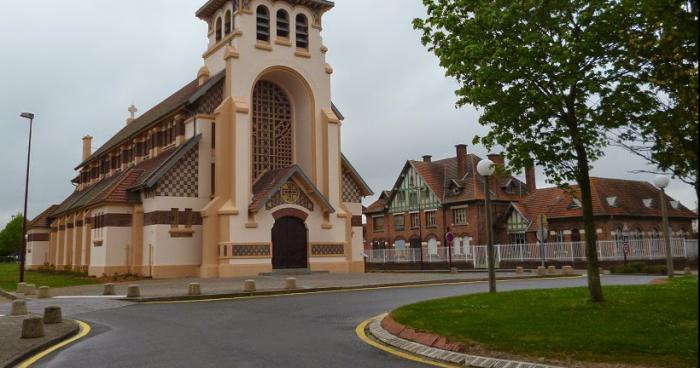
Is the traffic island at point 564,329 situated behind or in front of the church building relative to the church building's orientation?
in front

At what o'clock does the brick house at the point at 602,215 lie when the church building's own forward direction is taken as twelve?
The brick house is roughly at 10 o'clock from the church building.

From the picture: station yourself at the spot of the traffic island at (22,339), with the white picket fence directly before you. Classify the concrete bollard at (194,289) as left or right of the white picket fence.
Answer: left

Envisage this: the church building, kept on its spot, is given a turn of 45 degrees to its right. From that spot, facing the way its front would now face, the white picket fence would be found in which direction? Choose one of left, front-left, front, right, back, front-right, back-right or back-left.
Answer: left

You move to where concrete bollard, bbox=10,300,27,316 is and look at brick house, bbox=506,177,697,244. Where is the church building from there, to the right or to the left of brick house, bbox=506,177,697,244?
left

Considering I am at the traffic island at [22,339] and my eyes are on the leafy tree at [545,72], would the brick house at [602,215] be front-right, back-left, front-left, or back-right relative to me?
front-left

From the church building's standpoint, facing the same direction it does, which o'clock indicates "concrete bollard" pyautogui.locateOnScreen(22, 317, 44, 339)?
The concrete bollard is roughly at 2 o'clock from the church building.

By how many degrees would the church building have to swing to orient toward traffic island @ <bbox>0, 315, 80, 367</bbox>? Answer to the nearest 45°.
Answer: approximately 45° to its right

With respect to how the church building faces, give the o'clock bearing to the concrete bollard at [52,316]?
The concrete bollard is roughly at 2 o'clock from the church building.

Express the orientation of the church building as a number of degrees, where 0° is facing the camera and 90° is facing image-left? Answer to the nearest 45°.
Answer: approximately 315°

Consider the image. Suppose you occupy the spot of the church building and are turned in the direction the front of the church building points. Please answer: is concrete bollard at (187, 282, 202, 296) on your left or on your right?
on your right

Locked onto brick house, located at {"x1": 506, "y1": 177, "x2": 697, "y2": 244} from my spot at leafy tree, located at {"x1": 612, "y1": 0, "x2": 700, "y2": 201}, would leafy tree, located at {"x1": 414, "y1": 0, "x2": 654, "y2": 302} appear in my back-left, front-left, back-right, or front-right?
front-left

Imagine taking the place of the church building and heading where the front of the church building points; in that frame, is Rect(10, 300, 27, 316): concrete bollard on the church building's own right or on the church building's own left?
on the church building's own right

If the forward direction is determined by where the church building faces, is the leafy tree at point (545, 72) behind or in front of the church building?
in front
